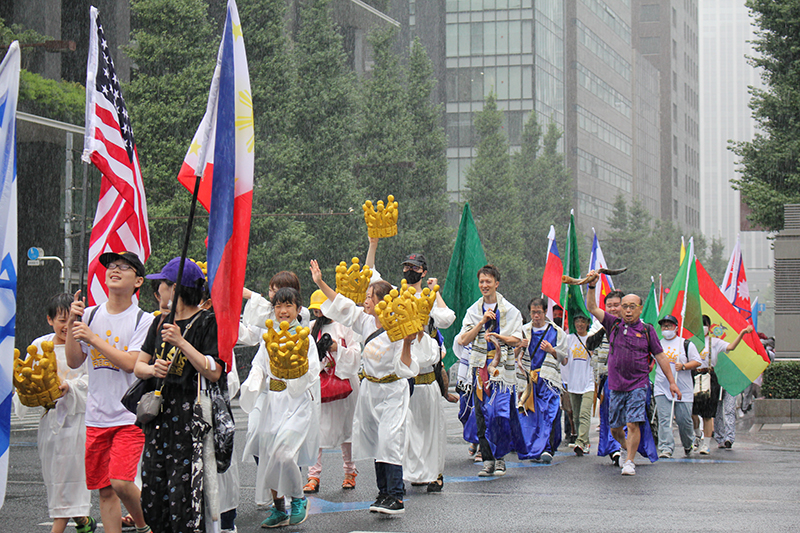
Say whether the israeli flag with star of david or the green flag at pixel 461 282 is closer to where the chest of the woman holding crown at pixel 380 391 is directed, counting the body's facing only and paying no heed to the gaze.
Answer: the israeli flag with star of david

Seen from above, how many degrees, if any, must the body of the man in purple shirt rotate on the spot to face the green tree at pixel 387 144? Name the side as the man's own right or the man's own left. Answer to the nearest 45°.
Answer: approximately 180°

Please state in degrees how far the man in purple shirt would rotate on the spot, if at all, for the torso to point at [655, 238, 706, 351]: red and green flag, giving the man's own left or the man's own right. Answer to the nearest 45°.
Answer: approximately 180°

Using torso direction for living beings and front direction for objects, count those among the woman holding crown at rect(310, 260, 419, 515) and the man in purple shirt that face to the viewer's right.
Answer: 0

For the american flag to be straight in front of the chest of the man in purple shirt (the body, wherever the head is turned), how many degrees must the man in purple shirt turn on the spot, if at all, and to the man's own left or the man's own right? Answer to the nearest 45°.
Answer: approximately 45° to the man's own right

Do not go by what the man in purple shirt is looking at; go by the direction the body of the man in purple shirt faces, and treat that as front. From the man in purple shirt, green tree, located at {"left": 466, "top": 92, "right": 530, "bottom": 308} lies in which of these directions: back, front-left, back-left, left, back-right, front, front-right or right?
back

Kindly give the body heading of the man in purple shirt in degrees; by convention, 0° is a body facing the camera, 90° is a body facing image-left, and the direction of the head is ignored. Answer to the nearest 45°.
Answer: approximately 0°

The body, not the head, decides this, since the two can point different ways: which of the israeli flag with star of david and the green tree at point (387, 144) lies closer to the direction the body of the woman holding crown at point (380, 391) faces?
the israeli flag with star of david

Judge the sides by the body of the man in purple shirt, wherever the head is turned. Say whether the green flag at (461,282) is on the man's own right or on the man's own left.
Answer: on the man's own right

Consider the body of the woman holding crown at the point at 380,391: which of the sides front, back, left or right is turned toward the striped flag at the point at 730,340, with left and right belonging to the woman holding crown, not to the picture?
back

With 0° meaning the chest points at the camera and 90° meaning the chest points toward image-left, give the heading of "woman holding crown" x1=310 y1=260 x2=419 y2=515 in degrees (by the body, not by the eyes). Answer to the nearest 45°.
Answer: approximately 45°

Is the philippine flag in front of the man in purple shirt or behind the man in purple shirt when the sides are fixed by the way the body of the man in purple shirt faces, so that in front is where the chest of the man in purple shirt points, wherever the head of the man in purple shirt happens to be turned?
in front

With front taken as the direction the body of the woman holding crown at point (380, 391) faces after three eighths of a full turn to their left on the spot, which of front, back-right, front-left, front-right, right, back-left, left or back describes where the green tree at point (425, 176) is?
left

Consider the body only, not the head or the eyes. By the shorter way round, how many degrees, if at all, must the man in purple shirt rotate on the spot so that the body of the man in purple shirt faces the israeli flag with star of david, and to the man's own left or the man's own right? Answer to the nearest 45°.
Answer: approximately 45° to the man's own right
